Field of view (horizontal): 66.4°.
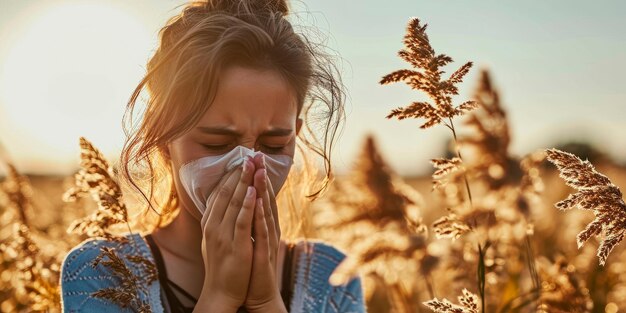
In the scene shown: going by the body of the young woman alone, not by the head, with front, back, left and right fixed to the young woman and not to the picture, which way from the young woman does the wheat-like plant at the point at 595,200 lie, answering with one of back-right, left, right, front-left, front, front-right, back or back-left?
front-left

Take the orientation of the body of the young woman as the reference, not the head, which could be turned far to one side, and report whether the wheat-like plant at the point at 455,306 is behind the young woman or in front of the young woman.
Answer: in front

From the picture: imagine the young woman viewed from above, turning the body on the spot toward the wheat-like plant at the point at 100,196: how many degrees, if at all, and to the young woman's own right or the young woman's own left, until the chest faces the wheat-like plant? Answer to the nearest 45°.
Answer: approximately 45° to the young woman's own right

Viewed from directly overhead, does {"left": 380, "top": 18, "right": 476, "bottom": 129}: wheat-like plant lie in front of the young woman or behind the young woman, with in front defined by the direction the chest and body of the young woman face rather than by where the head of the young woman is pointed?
behind

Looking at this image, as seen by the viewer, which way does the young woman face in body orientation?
toward the camera
